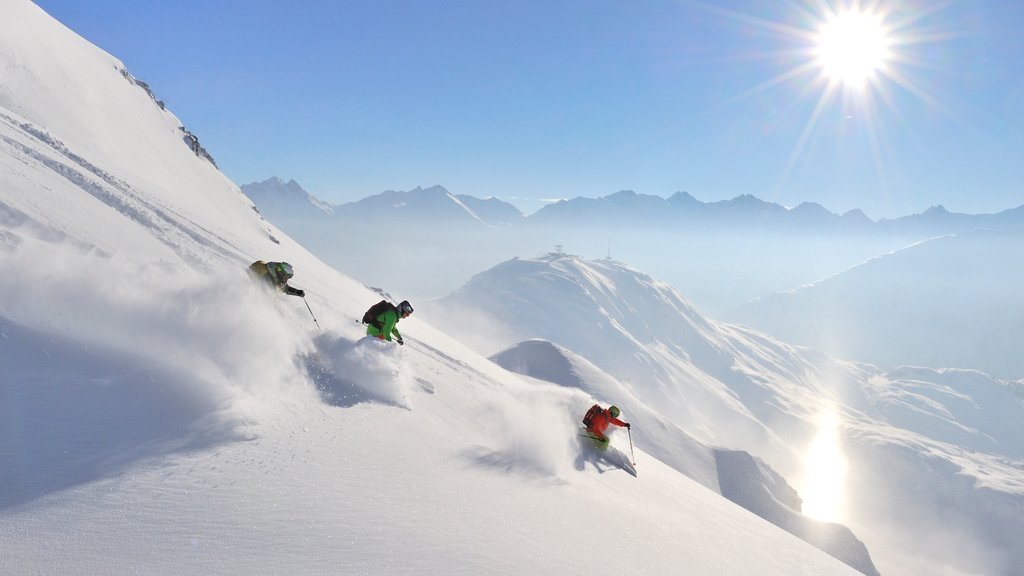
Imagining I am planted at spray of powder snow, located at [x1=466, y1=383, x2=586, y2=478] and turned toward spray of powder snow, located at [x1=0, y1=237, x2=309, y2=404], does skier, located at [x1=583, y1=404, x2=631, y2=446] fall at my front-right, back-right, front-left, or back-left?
back-right

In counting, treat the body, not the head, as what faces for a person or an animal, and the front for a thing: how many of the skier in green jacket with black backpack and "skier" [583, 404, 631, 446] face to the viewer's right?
2

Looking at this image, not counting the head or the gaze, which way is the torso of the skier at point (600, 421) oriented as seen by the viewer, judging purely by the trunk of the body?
to the viewer's right

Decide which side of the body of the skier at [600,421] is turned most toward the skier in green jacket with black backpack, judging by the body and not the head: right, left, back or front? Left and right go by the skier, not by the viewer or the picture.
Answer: back

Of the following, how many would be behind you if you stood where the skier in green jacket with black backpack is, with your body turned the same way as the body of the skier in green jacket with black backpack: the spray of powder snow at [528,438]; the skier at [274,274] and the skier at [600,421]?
1

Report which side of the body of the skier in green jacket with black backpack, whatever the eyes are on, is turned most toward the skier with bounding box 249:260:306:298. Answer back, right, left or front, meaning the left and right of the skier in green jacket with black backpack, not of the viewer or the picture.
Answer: back

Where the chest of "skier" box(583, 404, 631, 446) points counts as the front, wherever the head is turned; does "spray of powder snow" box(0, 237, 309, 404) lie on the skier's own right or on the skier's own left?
on the skier's own right

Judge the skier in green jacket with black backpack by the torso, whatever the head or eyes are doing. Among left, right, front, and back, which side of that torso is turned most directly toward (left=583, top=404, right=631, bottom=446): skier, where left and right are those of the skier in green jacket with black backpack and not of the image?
front

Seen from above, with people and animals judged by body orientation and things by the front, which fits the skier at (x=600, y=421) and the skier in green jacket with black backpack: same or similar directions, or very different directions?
same or similar directions

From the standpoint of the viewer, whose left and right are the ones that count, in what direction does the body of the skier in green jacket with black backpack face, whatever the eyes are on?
facing to the right of the viewer

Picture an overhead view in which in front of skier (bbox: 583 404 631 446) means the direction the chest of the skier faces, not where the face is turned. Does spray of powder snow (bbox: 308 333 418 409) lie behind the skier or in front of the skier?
behind
